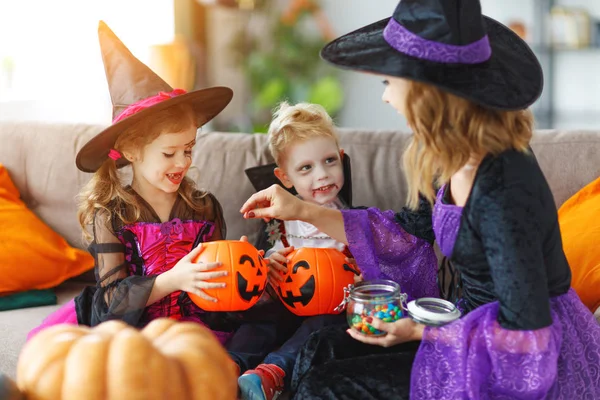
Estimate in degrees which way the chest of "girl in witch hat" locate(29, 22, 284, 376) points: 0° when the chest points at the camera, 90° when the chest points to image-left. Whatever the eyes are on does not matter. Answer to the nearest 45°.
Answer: approximately 315°

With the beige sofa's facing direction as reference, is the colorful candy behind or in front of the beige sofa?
in front

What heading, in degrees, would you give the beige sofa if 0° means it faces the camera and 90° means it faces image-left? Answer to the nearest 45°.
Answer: approximately 0°

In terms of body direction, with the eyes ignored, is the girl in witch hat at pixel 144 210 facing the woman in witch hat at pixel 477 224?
yes

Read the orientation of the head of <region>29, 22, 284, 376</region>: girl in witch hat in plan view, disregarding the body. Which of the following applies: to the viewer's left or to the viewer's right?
to the viewer's right

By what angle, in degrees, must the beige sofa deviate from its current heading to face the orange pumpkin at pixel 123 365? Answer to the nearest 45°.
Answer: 0° — it already faces it

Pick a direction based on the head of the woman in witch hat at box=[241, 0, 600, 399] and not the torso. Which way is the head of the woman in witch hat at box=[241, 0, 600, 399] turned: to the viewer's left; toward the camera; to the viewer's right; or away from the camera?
to the viewer's left

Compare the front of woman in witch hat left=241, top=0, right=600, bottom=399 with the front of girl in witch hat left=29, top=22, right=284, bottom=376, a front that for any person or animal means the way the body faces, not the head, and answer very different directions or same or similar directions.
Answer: very different directions

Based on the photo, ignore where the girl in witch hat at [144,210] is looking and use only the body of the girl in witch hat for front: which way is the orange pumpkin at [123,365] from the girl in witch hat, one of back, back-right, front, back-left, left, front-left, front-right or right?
front-right

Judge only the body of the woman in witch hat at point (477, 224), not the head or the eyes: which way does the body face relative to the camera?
to the viewer's left
